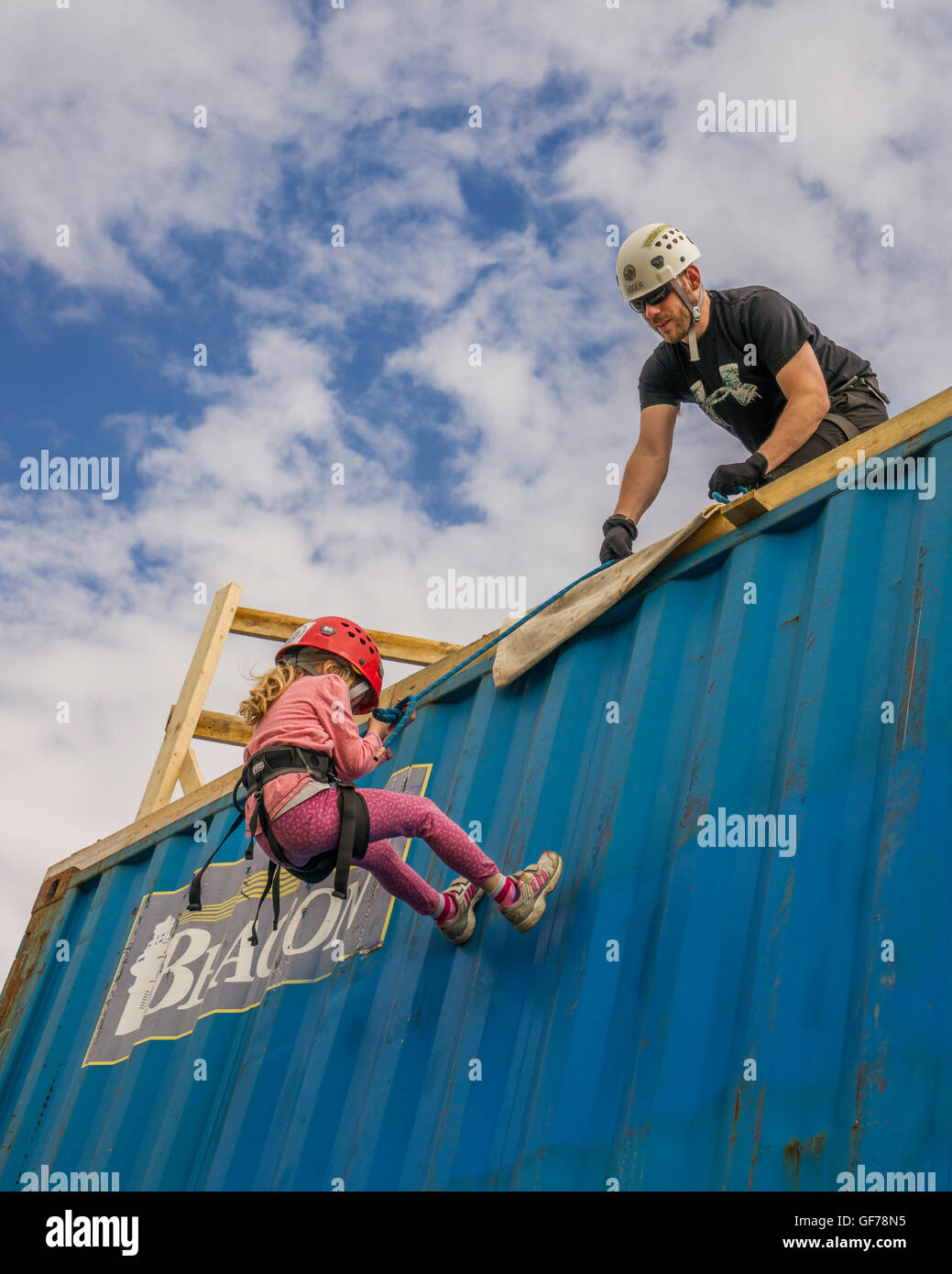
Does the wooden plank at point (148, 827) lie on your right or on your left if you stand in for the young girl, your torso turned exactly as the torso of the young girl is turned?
on your left

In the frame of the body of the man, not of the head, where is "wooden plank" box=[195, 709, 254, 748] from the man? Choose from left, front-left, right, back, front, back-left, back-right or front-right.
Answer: right

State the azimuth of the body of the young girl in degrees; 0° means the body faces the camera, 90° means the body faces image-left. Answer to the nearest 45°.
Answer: approximately 270°

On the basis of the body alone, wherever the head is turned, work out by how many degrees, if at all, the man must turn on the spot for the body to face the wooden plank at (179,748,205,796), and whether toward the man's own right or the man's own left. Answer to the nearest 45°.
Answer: approximately 90° to the man's own right

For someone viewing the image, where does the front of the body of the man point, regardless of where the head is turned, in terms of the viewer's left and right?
facing the viewer and to the left of the viewer

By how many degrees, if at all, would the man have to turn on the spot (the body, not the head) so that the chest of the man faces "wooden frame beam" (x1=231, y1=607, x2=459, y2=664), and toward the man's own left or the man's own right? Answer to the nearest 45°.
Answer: approximately 90° to the man's own right

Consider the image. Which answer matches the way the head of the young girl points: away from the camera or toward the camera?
away from the camera

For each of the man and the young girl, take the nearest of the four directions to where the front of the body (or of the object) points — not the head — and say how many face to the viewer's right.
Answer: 1

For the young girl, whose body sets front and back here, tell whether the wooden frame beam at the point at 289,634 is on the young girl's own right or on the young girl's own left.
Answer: on the young girl's own left
